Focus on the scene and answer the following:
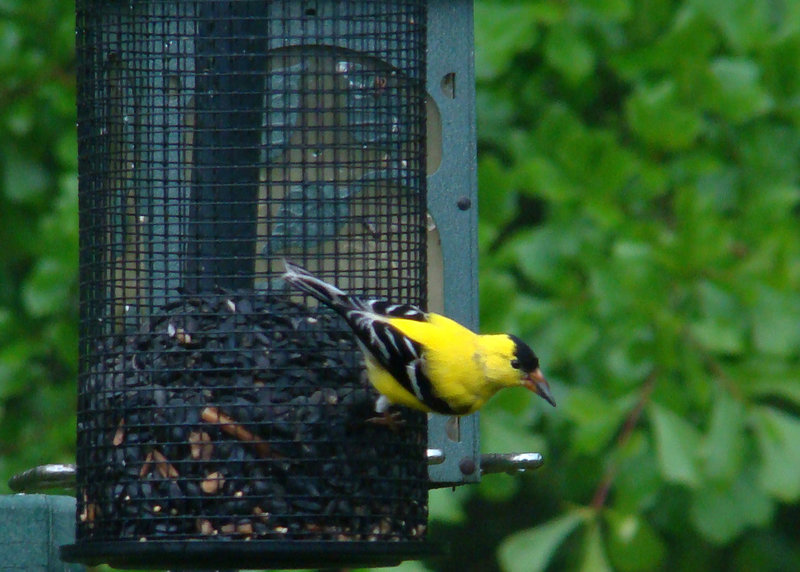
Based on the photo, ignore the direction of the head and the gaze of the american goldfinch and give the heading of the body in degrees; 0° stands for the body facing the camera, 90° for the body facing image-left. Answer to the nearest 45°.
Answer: approximately 270°

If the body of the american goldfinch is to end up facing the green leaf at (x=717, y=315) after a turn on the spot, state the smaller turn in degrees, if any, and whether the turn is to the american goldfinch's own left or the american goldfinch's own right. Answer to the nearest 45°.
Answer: approximately 45° to the american goldfinch's own left

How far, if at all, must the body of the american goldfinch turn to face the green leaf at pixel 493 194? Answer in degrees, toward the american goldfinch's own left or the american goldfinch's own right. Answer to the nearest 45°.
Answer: approximately 90° to the american goldfinch's own left

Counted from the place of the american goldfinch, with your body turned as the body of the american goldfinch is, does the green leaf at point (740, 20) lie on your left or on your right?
on your left

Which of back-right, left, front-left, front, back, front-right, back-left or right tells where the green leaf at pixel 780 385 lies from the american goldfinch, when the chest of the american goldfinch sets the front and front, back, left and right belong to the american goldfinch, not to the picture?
front-left

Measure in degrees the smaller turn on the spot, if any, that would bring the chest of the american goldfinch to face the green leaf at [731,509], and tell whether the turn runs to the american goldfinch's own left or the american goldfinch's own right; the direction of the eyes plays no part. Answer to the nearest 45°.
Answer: approximately 45° to the american goldfinch's own left

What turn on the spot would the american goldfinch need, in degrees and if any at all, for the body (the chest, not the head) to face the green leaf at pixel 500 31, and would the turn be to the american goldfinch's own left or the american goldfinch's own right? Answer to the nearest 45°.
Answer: approximately 90° to the american goldfinch's own left
